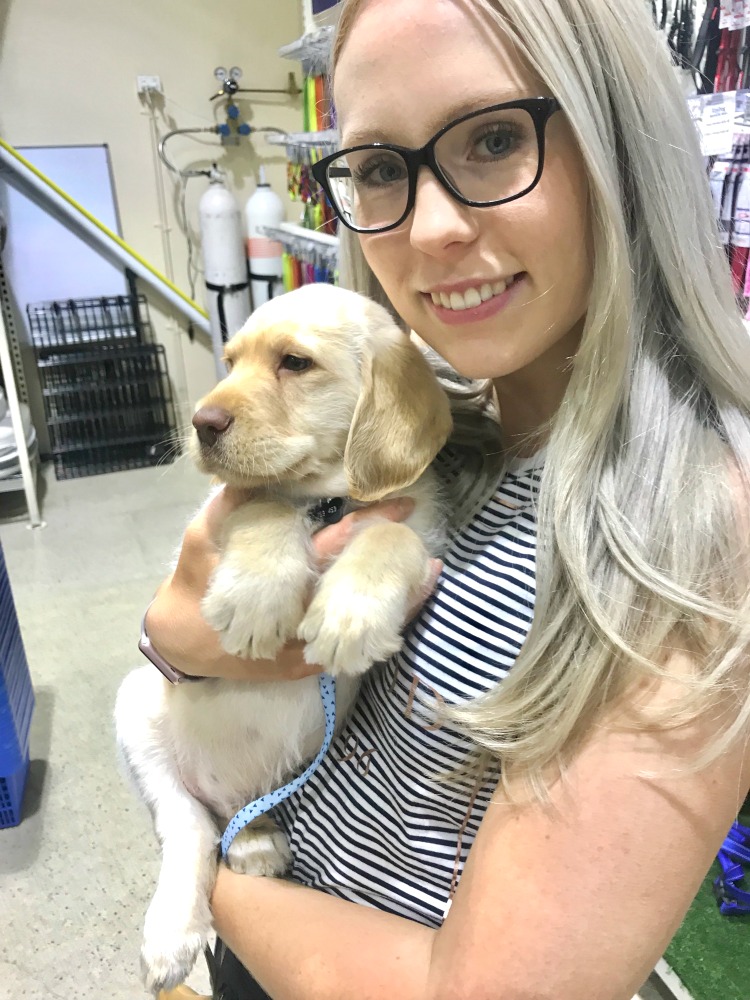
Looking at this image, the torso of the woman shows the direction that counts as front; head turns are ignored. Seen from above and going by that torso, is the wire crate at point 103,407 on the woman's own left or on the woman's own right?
on the woman's own right

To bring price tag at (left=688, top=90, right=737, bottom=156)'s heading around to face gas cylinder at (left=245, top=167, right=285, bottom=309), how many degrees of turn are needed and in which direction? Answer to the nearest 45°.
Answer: approximately 135° to its right

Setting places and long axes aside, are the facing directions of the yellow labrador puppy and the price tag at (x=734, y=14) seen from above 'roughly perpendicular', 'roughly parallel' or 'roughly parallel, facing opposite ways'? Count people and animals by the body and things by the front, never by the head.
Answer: roughly parallel

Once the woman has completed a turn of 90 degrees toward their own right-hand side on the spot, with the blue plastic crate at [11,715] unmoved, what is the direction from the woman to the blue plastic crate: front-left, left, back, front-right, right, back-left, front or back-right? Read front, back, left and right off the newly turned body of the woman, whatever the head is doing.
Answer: front

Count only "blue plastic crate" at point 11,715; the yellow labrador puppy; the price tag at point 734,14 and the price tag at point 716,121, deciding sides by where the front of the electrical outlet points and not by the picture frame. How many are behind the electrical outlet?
0

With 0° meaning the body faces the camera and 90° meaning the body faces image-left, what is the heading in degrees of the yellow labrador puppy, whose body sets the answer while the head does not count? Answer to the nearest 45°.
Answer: approximately 45°

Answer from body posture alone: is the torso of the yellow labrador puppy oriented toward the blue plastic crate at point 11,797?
no

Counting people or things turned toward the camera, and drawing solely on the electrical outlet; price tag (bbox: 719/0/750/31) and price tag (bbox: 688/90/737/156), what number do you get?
3

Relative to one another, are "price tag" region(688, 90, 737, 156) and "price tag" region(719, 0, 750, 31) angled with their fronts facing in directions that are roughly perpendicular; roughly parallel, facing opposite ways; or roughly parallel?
roughly parallel

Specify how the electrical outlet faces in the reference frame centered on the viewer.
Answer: facing the viewer

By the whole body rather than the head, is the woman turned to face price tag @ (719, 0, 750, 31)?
no

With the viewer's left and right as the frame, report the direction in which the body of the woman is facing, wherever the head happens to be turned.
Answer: facing the viewer and to the left of the viewer

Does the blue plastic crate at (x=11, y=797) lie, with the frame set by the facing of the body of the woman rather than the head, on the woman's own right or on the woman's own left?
on the woman's own right

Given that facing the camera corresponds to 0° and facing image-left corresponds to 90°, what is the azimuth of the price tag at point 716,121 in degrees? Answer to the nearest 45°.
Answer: approximately 0°

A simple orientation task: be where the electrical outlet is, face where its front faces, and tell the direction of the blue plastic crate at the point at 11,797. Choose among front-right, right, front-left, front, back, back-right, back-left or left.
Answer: front
